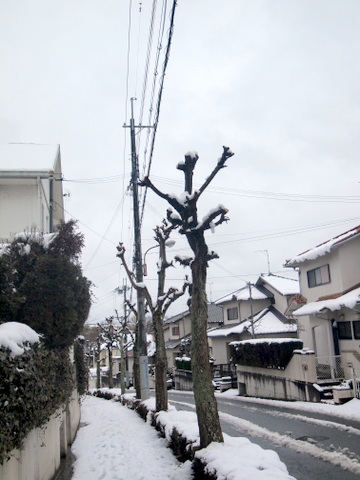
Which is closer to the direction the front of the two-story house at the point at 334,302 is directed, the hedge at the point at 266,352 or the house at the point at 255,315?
the hedge

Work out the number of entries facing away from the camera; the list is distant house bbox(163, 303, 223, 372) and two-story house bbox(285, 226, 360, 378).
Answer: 0

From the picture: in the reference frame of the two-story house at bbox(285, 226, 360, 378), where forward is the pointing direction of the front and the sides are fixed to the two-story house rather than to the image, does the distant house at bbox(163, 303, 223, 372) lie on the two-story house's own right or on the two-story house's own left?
on the two-story house's own right

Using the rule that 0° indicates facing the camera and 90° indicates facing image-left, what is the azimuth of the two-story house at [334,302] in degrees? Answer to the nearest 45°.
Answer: approximately 45°

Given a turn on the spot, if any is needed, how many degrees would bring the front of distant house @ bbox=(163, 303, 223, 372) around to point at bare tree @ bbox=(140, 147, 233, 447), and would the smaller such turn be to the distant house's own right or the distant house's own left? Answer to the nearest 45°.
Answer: approximately 45° to the distant house's own left

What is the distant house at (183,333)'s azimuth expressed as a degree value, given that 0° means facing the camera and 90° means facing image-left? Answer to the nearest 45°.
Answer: approximately 45°

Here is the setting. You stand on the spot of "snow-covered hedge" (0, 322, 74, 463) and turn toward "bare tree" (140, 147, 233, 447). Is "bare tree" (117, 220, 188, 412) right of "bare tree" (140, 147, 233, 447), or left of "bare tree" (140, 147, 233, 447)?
left

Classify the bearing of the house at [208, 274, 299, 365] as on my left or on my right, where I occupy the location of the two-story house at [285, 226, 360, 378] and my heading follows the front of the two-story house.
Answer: on my right

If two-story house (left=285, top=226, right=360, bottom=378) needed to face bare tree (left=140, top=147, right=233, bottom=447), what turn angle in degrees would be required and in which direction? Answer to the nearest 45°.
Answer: approximately 45° to its left
